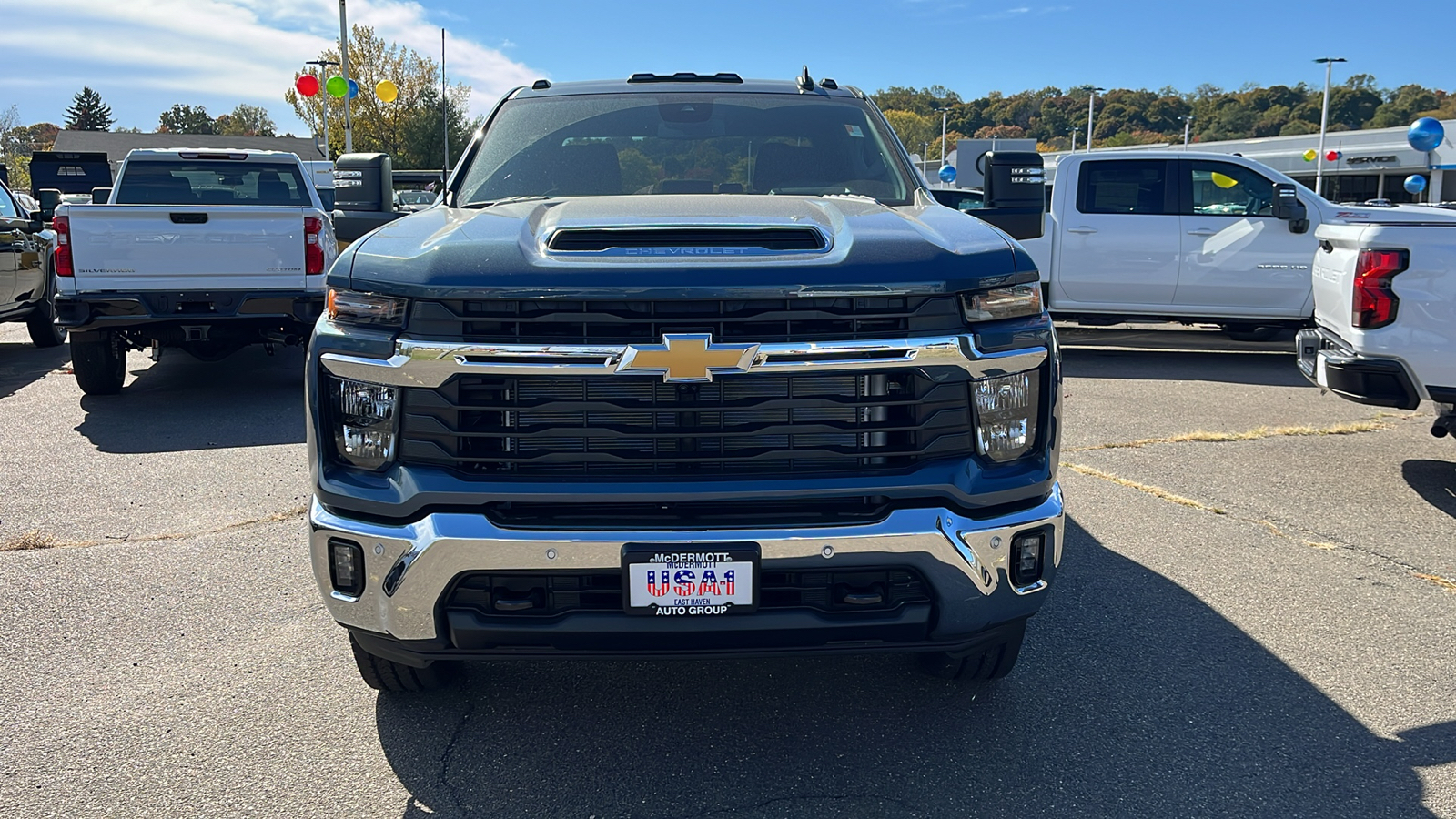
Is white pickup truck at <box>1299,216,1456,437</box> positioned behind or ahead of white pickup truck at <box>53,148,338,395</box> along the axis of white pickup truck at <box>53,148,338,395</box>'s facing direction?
behind

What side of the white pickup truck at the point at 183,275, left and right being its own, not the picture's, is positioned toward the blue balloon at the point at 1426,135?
right

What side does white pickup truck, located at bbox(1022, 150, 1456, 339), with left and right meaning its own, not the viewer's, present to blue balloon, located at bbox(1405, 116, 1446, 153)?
left

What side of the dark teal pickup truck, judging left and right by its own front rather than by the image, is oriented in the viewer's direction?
front

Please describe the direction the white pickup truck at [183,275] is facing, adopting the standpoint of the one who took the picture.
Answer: facing away from the viewer

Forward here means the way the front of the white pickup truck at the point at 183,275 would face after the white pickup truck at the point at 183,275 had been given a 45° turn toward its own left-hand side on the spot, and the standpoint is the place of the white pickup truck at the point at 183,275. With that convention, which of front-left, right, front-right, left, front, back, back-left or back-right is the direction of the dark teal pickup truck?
back-left

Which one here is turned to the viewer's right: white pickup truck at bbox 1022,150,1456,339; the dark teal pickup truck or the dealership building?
the white pickup truck

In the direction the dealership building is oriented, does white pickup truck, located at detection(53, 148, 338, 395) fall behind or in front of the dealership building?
in front

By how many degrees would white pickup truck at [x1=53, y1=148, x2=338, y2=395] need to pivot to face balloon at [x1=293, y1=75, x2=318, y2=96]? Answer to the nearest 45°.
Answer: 0° — it already faces it

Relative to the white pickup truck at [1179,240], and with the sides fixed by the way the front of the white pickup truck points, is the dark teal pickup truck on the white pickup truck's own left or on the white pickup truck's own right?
on the white pickup truck's own right

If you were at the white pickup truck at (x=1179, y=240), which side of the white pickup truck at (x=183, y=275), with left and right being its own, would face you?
right

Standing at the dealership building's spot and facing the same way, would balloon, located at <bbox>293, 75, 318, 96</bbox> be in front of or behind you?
in front

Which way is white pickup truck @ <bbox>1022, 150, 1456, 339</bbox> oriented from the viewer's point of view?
to the viewer's right

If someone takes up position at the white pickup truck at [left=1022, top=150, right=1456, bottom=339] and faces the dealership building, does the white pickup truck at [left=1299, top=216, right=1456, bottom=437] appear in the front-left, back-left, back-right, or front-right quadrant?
back-right

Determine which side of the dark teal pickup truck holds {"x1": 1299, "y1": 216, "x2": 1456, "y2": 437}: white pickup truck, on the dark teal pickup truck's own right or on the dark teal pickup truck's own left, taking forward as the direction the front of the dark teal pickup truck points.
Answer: on the dark teal pickup truck's own left

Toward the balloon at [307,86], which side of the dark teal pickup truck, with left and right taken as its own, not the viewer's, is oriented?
back
